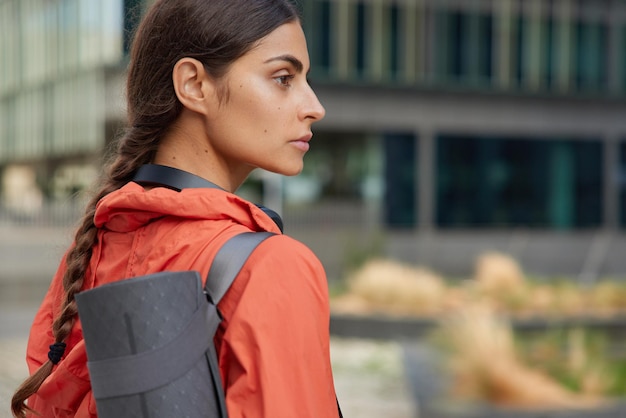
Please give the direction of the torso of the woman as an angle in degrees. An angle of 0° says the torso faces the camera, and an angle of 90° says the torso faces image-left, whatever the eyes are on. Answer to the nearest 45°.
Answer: approximately 225°

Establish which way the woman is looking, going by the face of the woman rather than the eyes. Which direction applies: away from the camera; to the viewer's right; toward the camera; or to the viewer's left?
to the viewer's right

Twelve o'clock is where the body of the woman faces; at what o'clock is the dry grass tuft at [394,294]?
The dry grass tuft is roughly at 11 o'clock from the woman.

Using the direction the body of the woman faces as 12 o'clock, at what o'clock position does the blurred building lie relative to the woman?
The blurred building is roughly at 11 o'clock from the woman.
